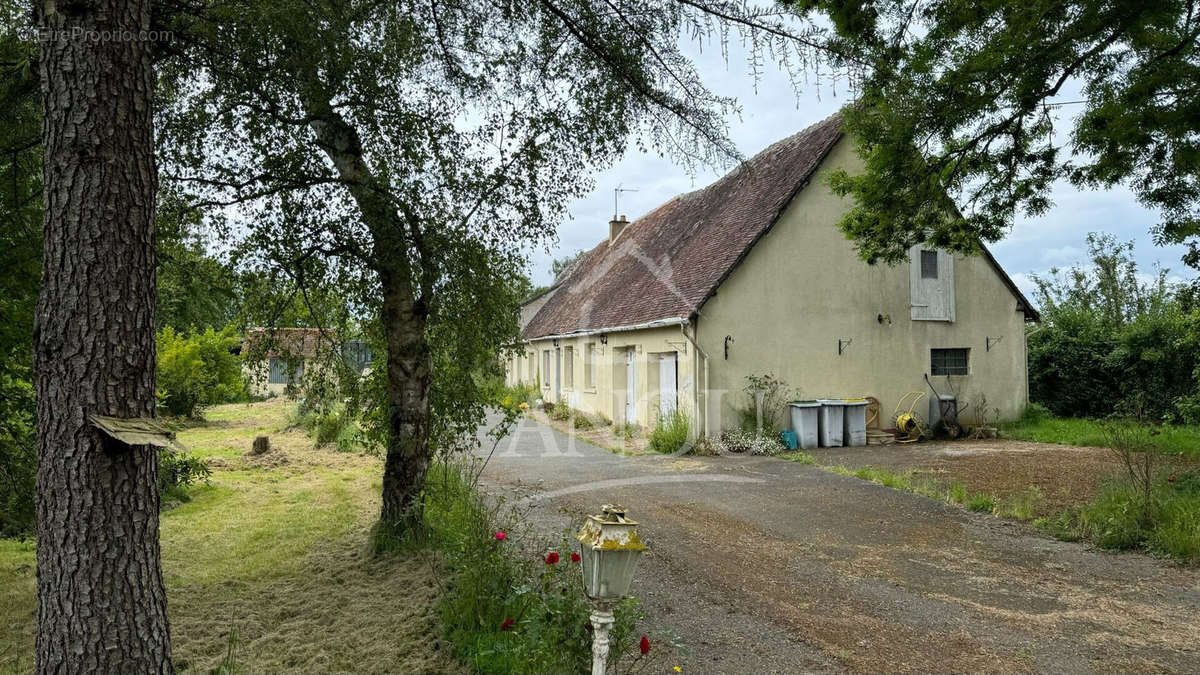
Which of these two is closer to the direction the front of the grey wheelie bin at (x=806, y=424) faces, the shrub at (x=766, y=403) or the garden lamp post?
the garden lamp post

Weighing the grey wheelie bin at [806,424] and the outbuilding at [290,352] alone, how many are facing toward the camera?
2

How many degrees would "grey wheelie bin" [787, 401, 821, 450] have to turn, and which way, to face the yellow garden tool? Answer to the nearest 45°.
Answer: approximately 135° to its left

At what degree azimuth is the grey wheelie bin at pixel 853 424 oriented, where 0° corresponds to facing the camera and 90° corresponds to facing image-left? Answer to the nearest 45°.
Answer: approximately 0°

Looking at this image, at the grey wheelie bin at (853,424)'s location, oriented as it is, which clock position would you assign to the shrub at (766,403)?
The shrub is roughly at 2 o'clock from the grey wheelie bin.

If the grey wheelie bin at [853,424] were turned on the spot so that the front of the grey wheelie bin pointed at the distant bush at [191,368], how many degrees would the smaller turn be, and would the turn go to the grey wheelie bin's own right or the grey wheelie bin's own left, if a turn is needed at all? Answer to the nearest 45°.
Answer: approximately 90° to the grey wheelie bin's own right

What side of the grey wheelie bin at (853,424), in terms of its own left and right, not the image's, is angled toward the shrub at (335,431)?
right

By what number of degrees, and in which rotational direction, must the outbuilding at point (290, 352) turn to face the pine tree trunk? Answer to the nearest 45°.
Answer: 0° — it already faces it
